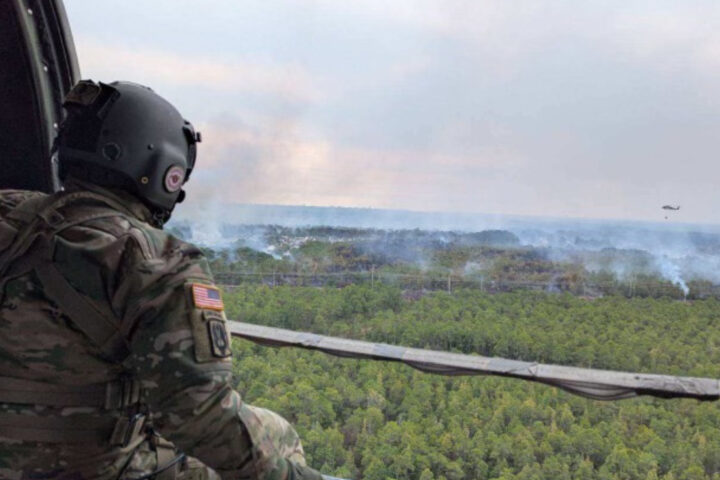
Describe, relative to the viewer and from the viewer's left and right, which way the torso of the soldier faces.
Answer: facing away from the viewer and to the right of the viewer

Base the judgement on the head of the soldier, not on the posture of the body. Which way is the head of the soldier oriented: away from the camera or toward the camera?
away from the camera
